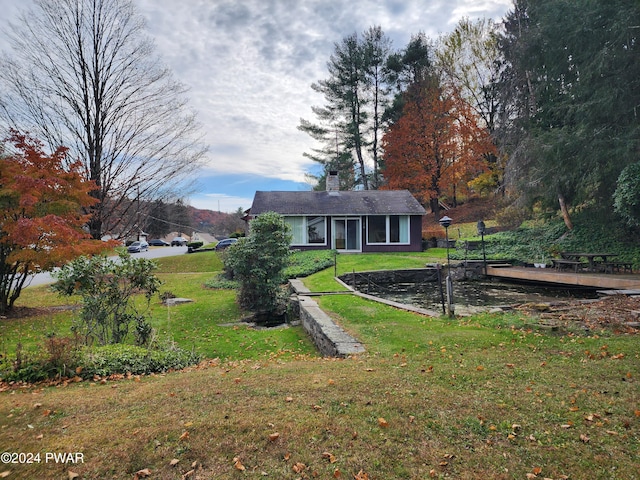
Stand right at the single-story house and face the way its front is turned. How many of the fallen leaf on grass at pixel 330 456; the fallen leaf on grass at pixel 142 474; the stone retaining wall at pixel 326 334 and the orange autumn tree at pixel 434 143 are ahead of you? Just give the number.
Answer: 3

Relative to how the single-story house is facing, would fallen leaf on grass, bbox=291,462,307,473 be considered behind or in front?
in front

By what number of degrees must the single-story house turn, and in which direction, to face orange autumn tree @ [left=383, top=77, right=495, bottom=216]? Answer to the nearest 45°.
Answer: approximately 135° to its left

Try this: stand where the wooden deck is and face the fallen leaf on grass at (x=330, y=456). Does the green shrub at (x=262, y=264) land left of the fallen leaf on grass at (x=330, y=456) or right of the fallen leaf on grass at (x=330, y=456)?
right

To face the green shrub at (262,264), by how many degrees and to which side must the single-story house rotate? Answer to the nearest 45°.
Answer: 0° — it already faces it

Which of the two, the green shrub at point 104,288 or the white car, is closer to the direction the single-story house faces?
the green shrub

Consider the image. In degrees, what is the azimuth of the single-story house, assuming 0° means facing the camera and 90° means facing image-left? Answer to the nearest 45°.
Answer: approximately 0°

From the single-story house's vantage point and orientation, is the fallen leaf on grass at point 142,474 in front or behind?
in front
